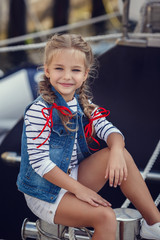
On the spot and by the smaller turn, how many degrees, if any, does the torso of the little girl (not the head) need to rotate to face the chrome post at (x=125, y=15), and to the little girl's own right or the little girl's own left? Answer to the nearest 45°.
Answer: approximately 135° to the little girl's own left

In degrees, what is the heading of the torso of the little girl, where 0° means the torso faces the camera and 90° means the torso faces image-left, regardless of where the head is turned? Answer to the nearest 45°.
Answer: approximately 315°

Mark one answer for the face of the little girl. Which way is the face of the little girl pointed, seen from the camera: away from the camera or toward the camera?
toward the camera
